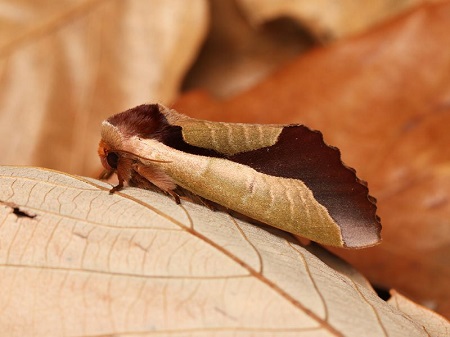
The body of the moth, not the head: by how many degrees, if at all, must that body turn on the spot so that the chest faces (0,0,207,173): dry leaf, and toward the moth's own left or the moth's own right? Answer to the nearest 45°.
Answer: approximately 45° to the moth's own right

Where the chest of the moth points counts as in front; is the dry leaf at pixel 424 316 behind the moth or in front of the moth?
behind

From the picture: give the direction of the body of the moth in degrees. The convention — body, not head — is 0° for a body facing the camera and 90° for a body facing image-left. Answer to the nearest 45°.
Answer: approximately 90°
